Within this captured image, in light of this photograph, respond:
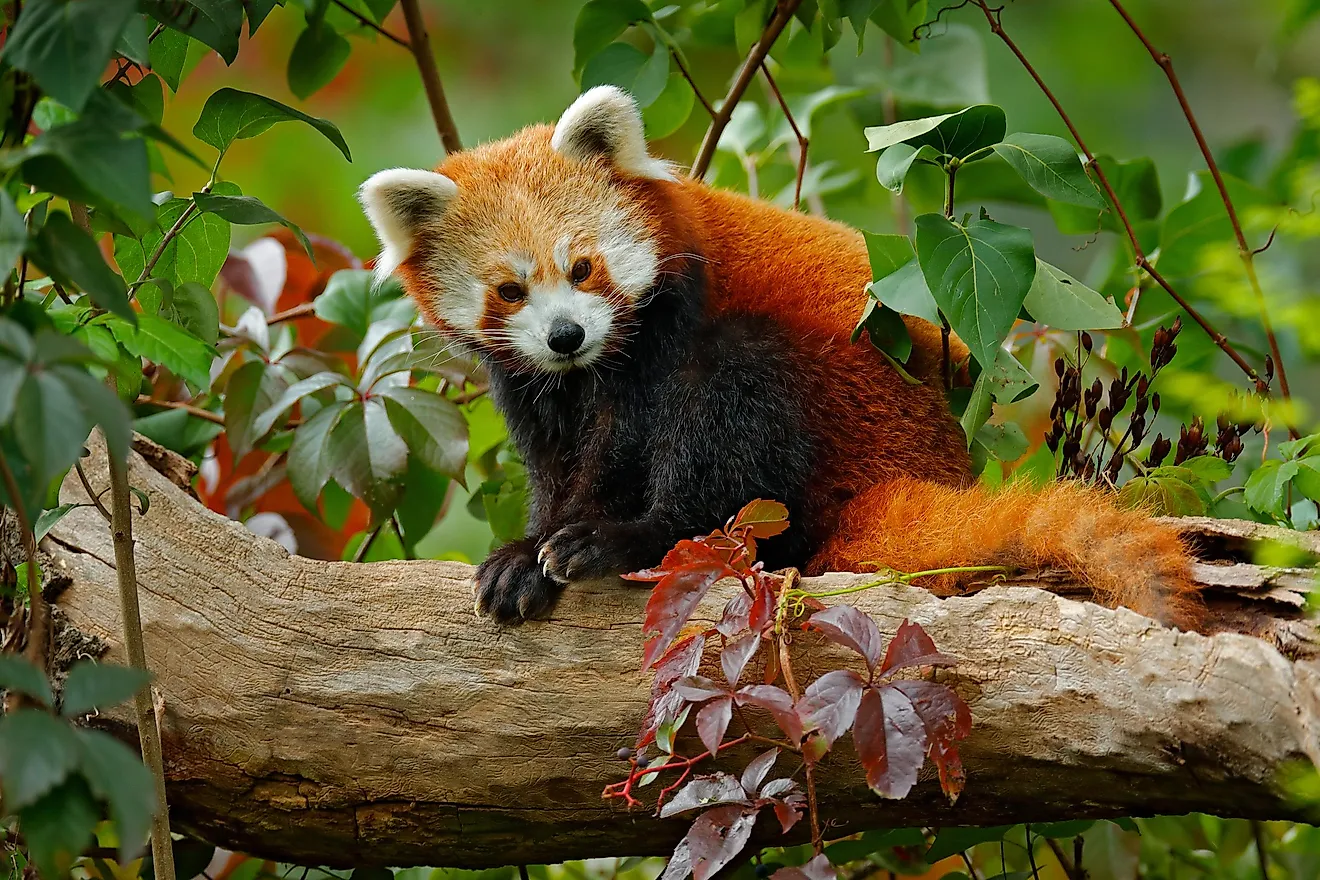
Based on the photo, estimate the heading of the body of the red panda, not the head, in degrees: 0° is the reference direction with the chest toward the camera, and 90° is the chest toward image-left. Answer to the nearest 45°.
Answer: approximately 45°

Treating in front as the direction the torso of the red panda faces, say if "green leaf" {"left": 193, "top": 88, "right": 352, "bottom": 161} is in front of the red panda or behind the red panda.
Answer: in front

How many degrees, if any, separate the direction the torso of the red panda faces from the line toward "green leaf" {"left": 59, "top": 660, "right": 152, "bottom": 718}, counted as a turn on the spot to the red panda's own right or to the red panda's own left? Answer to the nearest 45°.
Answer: approximately 45° to the red panda's own left

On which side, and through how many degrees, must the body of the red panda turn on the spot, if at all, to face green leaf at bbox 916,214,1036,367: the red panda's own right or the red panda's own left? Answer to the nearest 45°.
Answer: approximately 90° to the red panda's own left

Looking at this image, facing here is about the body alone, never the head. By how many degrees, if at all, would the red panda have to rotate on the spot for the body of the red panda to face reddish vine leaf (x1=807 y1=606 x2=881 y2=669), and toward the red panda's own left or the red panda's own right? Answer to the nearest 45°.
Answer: approximately 45° to the red panda's own left

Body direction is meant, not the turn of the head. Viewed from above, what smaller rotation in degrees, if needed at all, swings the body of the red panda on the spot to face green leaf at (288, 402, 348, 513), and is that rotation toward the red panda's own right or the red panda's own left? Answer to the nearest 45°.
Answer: approximately 45° to the red panda's own right

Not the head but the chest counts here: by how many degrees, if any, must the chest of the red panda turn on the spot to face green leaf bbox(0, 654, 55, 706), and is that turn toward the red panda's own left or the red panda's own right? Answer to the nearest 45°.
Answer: approximately 45° to the red panda's own left

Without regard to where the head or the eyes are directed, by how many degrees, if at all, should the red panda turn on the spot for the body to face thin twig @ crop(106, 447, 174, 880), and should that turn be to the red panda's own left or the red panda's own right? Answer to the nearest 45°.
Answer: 0° — it already faces it

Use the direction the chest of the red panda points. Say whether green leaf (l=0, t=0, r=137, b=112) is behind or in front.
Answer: in front

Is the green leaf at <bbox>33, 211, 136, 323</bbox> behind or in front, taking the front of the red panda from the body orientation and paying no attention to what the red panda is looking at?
in front
